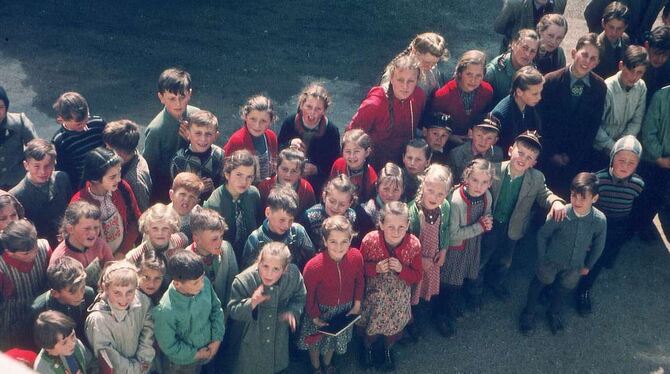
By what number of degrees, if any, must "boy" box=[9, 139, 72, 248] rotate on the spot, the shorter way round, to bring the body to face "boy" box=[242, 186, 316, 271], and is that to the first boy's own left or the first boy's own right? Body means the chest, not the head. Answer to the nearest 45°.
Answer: approximately 45° to the first boy's own left

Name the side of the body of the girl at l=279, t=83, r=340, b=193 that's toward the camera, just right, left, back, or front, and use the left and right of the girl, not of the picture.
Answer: front

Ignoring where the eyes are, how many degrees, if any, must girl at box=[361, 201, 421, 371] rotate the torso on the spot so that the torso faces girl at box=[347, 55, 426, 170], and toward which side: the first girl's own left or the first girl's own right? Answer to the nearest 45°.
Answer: approximately 180°

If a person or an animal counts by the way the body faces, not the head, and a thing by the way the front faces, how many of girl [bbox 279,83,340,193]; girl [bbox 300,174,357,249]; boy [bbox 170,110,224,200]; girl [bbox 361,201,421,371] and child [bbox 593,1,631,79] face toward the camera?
5

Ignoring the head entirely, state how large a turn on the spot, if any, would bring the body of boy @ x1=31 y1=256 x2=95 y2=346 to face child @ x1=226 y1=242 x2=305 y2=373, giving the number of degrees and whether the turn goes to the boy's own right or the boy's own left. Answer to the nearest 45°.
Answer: approximately 45° to the boy's own left

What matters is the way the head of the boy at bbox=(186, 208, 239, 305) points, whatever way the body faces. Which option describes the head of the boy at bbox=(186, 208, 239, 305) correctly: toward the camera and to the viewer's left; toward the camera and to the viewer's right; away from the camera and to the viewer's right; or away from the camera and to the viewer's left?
toward the camera and to the viewer's right

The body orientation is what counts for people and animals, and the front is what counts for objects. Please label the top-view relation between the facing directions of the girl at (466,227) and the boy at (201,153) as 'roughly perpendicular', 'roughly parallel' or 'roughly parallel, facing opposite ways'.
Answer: roughly parallel

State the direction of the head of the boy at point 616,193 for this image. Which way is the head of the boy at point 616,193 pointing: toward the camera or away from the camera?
toward the camera

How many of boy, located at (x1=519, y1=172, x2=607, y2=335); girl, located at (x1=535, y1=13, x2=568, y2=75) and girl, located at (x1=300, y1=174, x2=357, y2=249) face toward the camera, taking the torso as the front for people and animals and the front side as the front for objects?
3

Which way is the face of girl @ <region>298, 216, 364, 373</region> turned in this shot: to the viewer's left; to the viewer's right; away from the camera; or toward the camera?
toward the camera

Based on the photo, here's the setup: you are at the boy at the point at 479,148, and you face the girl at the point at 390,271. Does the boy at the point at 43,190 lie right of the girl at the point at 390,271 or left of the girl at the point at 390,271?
right

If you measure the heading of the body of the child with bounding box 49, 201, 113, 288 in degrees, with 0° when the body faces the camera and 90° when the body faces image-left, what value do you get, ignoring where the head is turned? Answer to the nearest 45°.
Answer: approximately 315°

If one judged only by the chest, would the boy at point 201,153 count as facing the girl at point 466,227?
no

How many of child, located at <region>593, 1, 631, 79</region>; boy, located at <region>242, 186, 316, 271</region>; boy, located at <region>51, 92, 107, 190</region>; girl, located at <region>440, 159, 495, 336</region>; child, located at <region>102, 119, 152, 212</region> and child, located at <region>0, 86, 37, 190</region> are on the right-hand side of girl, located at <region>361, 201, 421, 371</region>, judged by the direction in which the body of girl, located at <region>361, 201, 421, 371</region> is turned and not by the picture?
4

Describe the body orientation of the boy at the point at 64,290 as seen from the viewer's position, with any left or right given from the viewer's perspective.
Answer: facing the viewer and to the right of the viewer

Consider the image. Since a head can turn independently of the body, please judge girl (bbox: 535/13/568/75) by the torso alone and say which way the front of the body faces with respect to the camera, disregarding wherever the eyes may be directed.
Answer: toward the camera

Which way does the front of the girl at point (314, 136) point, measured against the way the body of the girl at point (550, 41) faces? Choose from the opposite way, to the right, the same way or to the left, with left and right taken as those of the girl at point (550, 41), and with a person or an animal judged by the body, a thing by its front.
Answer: the same way
